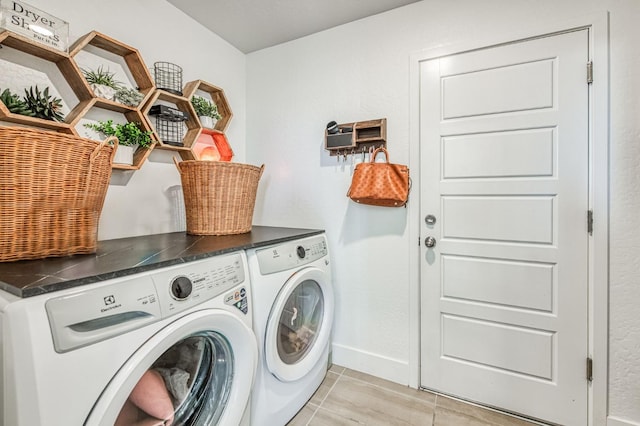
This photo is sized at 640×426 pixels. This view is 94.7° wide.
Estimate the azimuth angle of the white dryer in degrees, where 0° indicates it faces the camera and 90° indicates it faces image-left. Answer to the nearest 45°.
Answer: approximately 315°

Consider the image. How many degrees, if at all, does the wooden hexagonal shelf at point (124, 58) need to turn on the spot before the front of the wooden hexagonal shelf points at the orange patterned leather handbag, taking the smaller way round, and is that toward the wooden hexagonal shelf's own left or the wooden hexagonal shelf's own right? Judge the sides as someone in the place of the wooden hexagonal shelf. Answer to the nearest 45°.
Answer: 0° — it already faces it

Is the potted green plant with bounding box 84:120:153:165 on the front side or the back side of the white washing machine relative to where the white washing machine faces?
on the back side

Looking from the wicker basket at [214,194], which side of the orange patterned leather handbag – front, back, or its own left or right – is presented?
right

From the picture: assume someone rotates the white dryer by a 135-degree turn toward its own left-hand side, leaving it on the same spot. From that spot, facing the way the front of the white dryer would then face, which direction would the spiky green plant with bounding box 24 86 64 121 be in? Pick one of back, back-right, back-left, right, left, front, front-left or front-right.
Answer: left

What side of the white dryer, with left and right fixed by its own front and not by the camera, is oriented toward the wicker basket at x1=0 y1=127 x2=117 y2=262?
right
